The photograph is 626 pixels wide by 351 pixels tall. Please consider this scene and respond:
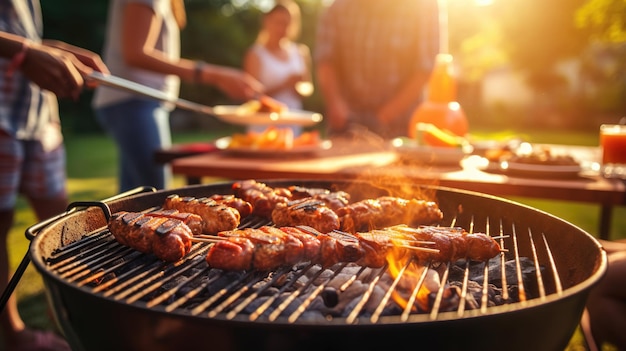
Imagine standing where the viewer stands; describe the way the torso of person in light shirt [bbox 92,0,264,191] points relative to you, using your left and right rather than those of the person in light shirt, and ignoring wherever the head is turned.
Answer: facing to the right of the viewer

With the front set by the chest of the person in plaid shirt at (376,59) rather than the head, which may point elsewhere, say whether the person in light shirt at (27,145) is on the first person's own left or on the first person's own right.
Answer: on the first person's own right

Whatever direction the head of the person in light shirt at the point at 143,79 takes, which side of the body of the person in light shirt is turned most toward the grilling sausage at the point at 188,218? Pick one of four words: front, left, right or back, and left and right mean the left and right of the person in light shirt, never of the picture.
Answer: right

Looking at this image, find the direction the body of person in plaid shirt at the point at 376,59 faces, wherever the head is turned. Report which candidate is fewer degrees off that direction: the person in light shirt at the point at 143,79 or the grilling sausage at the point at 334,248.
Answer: the grilling sausage

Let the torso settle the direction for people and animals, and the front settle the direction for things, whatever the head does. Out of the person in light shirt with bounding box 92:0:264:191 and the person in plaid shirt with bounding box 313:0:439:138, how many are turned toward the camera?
1

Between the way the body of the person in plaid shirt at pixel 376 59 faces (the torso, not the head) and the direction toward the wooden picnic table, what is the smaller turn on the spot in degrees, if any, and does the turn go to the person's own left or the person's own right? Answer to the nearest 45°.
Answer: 0° — they already face it

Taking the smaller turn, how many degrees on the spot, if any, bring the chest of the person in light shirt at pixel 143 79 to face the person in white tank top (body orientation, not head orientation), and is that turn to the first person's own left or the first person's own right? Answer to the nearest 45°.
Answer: approximately 45° to the first person's own left

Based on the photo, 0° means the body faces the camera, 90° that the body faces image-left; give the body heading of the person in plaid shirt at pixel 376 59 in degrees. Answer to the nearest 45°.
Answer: approximately 0°

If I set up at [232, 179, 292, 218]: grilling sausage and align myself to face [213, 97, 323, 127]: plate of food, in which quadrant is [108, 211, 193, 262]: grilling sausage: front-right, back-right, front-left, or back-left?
back-left

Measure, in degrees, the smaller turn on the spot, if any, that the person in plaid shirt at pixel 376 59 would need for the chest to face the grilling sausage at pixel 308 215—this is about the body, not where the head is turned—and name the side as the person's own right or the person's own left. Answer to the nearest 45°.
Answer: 0° — they already face it
